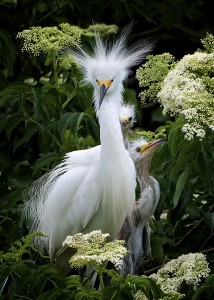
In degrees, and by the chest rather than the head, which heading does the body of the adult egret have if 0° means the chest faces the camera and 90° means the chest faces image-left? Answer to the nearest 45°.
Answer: approximately 315°

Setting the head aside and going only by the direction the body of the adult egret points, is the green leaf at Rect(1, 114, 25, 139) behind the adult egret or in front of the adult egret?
behind

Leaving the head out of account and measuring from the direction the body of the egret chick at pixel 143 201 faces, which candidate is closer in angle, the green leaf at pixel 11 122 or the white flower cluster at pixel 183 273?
the white flower cluster
